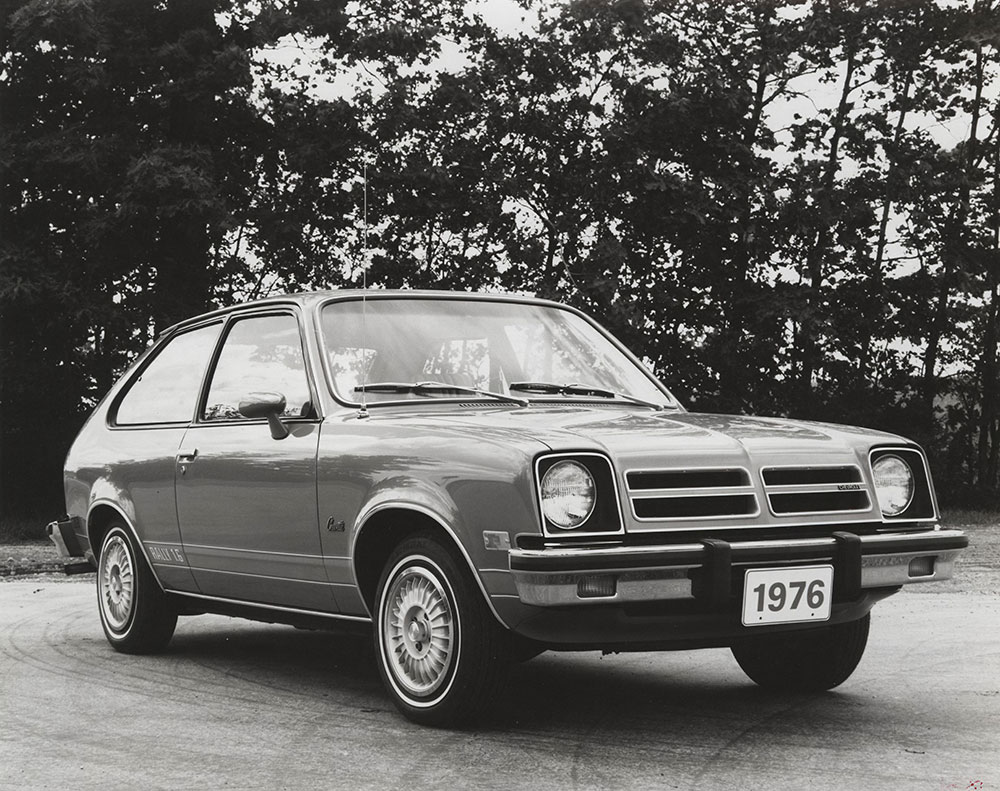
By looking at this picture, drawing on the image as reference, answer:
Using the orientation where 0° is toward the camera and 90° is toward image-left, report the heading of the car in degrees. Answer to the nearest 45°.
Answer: approximately 315°
